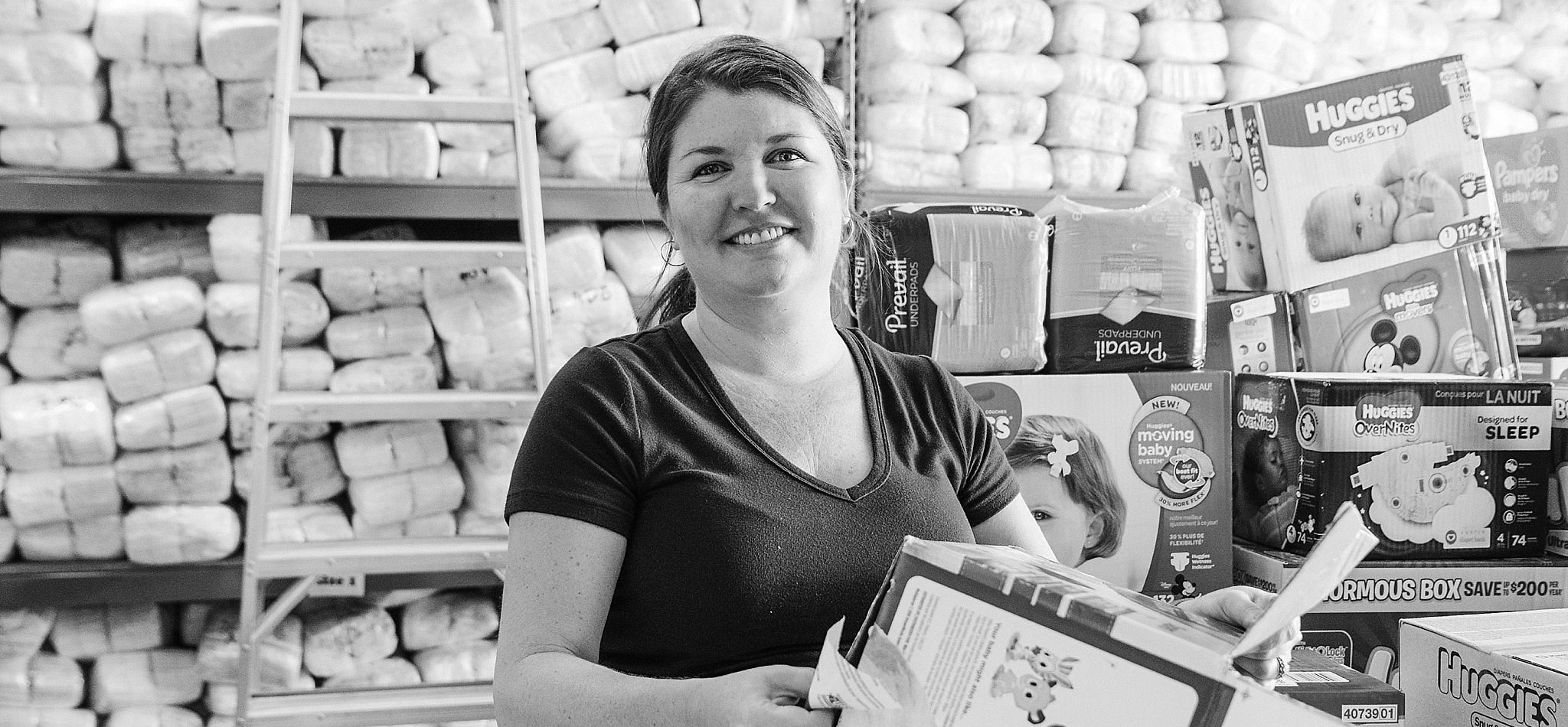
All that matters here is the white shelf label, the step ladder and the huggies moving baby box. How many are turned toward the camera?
3

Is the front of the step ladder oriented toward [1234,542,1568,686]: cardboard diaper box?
no

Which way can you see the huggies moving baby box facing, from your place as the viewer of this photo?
facing the viewer

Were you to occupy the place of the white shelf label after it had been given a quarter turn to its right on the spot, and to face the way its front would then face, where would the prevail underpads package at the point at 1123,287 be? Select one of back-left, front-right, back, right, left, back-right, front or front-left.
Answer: back-left

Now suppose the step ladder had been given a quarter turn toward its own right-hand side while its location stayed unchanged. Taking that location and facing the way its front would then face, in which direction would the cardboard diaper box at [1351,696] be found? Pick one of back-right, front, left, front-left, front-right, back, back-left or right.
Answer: back-left

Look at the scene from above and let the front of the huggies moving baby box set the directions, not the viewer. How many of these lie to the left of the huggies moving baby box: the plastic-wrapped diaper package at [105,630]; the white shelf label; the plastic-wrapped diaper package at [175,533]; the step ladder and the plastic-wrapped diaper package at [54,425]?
0

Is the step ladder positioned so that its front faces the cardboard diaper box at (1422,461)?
no

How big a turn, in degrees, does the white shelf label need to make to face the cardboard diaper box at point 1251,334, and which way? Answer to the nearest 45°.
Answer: approximately 45° to its left

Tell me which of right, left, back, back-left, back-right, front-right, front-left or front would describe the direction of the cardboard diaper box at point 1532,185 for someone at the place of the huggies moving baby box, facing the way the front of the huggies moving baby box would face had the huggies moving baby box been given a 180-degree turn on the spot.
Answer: front-right

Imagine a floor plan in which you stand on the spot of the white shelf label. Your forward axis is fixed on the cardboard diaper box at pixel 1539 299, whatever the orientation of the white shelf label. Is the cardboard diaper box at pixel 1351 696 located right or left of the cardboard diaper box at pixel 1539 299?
right

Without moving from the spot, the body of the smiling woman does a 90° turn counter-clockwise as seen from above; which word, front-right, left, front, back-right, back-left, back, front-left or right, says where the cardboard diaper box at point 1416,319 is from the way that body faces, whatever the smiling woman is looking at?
front

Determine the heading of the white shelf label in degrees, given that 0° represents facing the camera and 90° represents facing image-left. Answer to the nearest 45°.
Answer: approximately 0°

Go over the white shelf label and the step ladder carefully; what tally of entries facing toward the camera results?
2

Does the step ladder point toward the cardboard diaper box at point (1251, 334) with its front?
no

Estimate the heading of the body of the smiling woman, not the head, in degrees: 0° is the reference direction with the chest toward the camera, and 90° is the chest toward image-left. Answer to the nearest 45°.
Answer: approximately 315°

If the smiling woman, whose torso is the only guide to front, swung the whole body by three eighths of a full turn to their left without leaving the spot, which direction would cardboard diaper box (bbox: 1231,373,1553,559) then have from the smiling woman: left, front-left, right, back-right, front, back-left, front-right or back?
front-right

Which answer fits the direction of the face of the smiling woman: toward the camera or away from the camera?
toward the camera

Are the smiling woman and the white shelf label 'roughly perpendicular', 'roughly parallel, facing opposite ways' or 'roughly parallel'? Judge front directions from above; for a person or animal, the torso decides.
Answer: roughly parallel

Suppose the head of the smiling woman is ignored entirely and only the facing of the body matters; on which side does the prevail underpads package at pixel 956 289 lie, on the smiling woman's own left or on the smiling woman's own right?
on the smiling woman's own left

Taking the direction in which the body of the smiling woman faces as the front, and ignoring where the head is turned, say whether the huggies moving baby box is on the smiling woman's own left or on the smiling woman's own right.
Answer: on the smiling woman's own left
